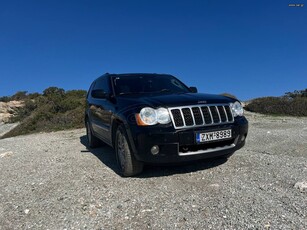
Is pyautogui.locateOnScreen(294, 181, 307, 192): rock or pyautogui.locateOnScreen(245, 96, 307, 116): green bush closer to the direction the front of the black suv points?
the rock

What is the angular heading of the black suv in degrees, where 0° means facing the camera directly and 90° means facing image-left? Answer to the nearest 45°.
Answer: approximately 315°

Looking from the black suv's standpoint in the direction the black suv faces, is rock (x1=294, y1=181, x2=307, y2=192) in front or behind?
in front

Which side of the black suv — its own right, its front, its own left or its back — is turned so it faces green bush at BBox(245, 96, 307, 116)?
left
